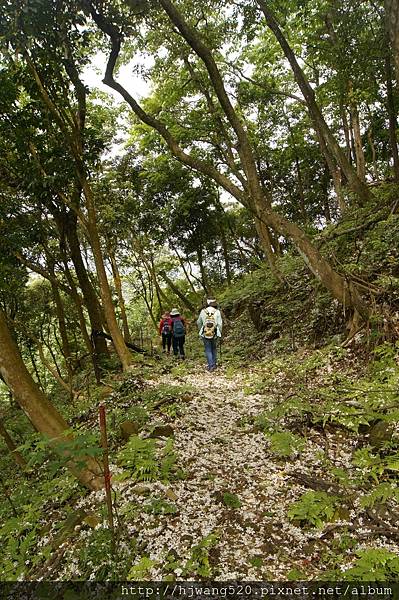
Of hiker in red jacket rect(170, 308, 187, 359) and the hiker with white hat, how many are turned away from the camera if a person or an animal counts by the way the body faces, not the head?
2

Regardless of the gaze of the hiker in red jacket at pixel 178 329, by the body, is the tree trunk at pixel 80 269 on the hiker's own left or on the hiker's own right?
on the hiker's own left

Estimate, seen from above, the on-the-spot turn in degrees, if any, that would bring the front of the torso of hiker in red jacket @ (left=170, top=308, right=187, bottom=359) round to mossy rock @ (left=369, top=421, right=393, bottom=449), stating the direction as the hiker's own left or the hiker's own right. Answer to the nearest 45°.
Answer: approximately 180°

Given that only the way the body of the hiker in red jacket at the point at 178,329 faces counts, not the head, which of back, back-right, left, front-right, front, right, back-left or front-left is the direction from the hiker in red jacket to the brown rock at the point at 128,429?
back

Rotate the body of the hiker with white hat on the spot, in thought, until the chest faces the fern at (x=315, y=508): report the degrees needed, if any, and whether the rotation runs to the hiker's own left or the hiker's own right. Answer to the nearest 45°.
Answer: approximately 180°

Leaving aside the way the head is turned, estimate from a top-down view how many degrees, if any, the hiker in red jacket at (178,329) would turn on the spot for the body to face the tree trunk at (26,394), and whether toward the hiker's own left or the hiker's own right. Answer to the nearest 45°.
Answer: approximately 180°

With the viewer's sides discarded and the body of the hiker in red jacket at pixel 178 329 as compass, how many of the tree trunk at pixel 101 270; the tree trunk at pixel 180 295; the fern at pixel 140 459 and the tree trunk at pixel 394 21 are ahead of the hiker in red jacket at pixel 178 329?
1

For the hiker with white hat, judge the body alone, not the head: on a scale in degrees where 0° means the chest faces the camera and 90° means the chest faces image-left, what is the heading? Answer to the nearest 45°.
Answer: approximately 180°

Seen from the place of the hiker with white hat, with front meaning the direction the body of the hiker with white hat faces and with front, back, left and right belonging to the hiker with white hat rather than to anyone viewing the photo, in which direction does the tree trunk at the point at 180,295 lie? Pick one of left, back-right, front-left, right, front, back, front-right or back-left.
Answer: front

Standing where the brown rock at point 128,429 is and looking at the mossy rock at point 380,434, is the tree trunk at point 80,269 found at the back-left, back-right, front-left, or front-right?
back-left

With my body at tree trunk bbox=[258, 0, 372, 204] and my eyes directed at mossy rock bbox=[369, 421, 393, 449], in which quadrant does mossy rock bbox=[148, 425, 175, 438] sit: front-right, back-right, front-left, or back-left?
front-right

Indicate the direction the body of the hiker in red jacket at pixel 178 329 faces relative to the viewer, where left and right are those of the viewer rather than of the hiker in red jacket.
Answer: facing away from the viewer

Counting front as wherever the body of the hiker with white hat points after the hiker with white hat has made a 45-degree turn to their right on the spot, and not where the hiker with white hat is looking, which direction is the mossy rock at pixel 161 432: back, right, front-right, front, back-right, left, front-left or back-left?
back-right

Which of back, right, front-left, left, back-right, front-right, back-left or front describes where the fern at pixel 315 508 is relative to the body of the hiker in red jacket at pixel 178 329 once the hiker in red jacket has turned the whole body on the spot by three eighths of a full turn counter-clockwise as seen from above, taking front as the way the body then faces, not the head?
front-left

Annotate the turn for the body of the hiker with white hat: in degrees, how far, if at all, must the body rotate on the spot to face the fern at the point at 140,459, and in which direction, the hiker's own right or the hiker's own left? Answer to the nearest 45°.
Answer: approximately 180°
